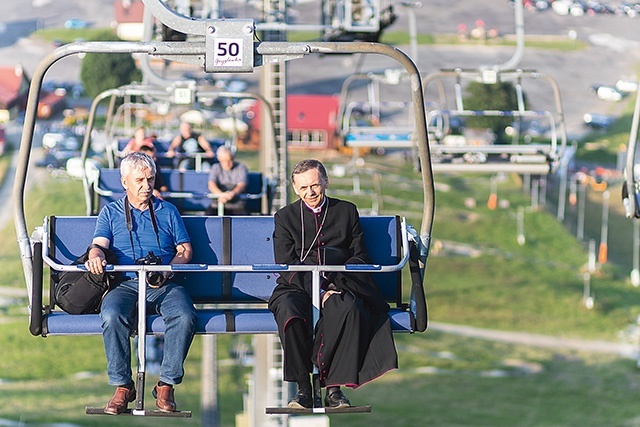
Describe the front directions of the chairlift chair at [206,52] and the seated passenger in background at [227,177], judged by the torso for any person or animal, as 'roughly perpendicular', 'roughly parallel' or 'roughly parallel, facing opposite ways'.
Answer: roughly parallel

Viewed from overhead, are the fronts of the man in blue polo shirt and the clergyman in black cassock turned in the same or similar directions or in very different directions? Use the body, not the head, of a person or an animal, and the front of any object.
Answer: same or similar directions

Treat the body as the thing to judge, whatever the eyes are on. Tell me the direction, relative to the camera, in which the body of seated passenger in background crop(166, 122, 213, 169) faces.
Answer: toward the camera

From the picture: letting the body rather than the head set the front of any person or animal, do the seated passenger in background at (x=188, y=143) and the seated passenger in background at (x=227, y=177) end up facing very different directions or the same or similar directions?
same or similar directions

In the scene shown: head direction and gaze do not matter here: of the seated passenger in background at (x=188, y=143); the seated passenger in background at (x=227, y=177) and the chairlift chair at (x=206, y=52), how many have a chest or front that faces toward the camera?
3

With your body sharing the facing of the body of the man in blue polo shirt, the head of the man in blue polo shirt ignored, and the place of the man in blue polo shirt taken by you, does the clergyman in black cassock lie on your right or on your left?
on your left

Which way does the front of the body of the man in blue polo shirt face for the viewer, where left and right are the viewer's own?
facing the viewer

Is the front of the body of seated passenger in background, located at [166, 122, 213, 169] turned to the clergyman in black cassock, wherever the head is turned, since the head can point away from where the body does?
yes

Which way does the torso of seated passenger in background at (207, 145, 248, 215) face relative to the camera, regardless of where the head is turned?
toward the camera

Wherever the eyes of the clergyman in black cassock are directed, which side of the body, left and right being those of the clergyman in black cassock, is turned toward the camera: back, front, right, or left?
front

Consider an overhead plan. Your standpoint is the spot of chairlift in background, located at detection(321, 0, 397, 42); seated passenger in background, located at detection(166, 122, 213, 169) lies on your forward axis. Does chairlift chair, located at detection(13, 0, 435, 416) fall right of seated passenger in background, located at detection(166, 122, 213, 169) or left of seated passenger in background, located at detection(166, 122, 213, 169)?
left

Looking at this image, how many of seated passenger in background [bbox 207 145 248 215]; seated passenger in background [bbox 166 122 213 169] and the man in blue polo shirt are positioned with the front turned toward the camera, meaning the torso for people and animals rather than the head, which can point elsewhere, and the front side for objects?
3

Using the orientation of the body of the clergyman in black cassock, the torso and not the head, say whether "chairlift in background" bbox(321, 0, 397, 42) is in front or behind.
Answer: behind

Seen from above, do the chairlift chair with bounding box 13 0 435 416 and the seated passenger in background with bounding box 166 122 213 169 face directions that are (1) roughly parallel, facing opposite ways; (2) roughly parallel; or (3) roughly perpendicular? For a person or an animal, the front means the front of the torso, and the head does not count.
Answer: roughly parallel
